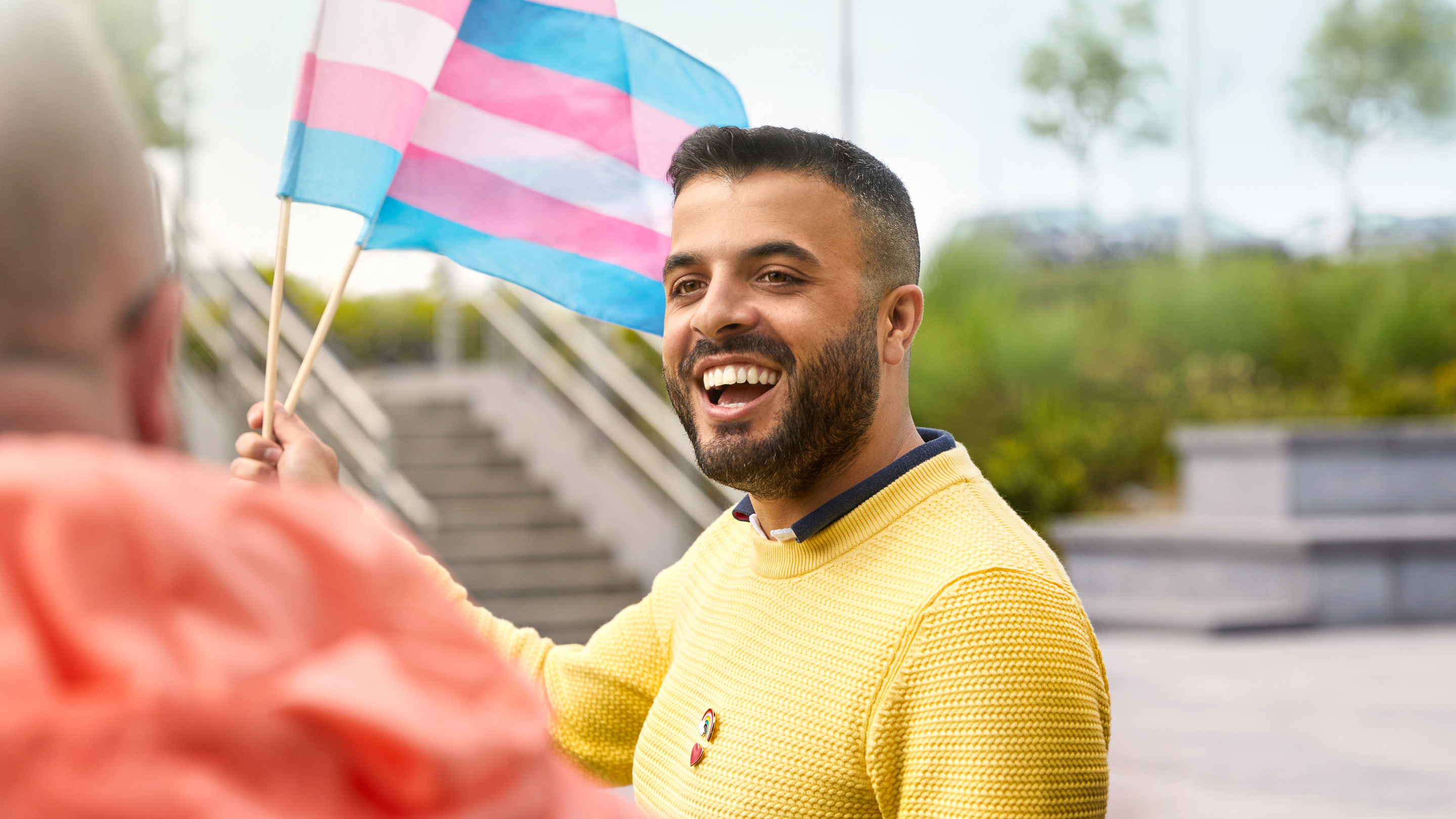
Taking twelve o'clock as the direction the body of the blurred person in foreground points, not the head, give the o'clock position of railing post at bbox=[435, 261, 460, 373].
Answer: The railing post is roughly at 12 o'clock from the blurred person in foreground.

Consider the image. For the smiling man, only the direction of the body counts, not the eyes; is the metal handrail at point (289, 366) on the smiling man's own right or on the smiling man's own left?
on the smiling man's own right

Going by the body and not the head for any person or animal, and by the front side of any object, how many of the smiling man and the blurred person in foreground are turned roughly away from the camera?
1

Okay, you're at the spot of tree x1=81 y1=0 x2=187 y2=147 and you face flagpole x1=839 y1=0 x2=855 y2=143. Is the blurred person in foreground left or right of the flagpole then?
right

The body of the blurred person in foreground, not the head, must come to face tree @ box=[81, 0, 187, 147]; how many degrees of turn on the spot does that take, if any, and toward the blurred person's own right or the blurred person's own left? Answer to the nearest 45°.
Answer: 0° — they already face it

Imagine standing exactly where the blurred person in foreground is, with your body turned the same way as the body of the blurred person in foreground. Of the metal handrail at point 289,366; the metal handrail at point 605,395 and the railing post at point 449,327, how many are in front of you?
3

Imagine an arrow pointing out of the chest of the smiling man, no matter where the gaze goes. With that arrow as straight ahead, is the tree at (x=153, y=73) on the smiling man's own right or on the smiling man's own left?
on the smiling man's own right

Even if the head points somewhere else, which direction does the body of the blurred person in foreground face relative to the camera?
away from the camera

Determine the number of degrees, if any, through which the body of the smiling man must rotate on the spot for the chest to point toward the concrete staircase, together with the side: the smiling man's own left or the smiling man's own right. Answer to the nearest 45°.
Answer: approximately 135° to the smiling man's own right

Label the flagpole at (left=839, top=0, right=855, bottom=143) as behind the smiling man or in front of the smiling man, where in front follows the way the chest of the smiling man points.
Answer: behind

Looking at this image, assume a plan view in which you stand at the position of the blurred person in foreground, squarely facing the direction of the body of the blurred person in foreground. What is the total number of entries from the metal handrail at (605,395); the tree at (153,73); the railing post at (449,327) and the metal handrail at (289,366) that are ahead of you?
4

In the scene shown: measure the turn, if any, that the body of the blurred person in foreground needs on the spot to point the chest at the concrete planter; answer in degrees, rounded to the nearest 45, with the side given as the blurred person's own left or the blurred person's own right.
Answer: approximately 45° to the blurred person's own right

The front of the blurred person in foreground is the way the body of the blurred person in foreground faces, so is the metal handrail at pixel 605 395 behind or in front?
in front

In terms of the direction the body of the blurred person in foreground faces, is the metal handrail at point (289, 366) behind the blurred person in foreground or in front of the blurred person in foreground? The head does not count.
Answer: in front

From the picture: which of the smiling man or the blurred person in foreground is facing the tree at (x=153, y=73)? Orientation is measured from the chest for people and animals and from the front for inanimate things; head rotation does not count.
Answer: the blurred person in foreground

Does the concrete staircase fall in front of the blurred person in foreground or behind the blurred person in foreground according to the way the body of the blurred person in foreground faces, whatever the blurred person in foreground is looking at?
in front
